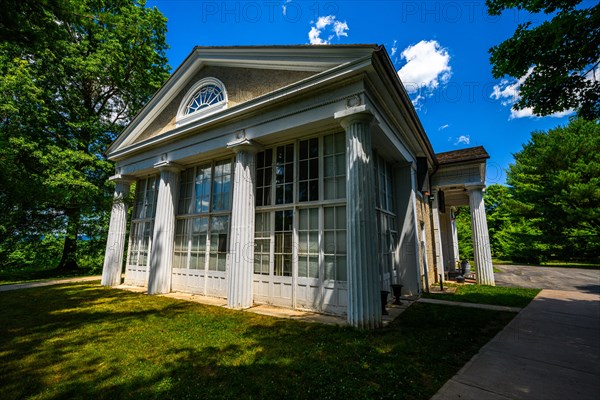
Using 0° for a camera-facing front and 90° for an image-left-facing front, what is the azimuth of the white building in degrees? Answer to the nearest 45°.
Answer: approximately 45°

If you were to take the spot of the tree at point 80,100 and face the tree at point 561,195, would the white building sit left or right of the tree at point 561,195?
right

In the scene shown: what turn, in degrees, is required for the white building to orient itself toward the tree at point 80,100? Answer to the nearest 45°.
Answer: approximately 90° to its right

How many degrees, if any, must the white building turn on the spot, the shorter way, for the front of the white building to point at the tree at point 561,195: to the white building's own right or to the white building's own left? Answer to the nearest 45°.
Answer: approximately 180°
